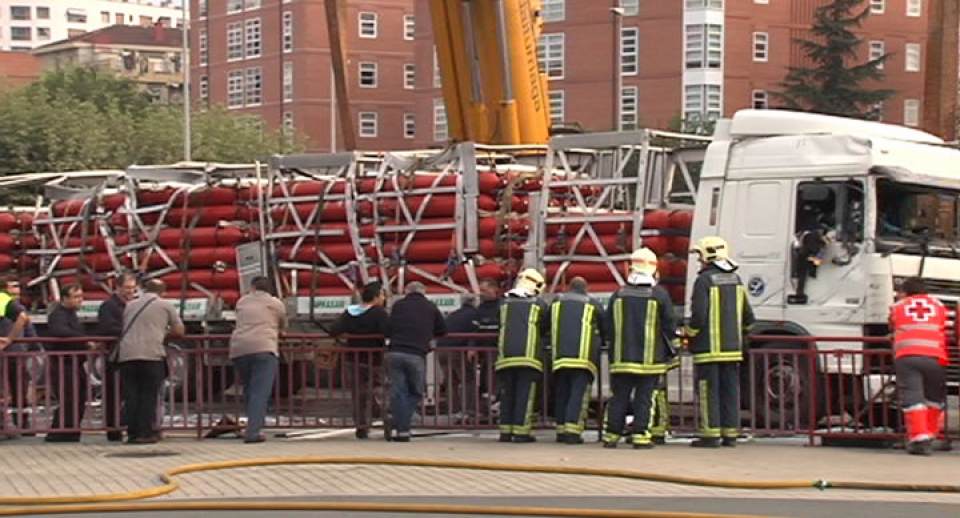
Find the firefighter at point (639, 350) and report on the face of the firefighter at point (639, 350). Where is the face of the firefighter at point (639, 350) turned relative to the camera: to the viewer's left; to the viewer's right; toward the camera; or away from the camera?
away from the camera

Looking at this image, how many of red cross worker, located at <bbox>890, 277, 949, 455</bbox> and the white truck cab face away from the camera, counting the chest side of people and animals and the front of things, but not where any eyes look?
1

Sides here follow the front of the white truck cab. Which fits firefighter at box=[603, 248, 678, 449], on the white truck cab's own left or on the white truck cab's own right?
on the white truck cab's own right

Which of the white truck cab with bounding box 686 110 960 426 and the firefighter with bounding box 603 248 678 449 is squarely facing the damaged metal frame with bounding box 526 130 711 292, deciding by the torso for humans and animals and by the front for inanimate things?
the firefighter

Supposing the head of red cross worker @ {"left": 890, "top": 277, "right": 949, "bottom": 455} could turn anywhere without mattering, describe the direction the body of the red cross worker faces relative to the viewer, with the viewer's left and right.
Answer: facing away from the viewer

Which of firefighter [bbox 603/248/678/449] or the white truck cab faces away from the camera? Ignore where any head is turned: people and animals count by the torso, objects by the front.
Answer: the firefighter

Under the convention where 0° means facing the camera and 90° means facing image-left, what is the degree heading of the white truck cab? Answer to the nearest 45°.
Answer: approximately 315°

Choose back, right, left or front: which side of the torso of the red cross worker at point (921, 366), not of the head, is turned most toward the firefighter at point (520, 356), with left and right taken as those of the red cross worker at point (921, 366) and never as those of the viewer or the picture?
left

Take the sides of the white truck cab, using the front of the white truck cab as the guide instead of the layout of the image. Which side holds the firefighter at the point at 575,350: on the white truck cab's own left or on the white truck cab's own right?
on the white truck cab's own right

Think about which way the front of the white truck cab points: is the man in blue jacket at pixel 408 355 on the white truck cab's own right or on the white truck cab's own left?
on the white truck cab's own right

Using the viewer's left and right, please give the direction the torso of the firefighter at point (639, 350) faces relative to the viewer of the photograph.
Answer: facing away from the viewer

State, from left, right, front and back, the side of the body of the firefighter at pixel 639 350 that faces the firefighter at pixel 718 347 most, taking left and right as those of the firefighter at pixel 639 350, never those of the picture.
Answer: right

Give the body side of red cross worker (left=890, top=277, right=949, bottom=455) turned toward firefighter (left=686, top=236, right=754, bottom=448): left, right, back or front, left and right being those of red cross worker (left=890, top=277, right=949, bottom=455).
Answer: left
